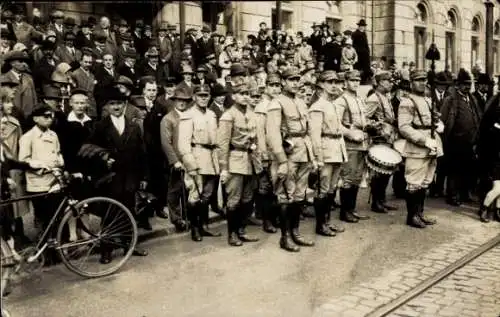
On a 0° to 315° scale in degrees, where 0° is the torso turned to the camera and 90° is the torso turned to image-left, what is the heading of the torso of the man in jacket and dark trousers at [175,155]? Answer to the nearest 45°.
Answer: approximately 315°

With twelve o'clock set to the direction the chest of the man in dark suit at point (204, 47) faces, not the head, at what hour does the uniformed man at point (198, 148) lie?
The uniformed man is roughly at 12 o'clock from the man in dark suit.

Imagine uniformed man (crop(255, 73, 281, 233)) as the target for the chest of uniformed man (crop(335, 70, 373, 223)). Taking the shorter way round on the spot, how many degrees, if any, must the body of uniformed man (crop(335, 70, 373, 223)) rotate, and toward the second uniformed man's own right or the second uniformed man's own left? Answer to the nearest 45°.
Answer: approximately 90° to the second uniformed man's own right

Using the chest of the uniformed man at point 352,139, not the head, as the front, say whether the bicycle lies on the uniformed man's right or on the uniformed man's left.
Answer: on the uniformed man's right

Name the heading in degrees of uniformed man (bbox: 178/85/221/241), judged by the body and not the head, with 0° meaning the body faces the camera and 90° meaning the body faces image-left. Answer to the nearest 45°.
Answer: approximately 315°

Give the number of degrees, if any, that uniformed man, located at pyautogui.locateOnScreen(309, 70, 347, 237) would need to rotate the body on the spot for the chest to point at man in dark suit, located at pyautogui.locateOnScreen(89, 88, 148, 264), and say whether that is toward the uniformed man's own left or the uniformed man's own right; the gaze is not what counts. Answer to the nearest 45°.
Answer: approximately 90° to the uniformed man's own right

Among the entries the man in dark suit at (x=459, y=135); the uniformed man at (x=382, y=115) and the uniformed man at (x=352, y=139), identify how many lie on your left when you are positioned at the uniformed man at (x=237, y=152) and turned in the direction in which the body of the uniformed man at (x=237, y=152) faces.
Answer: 3

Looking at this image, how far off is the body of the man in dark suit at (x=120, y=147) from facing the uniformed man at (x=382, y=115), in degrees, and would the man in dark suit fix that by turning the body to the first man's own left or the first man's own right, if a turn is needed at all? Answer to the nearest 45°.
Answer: approximately 135° to the first man's own left

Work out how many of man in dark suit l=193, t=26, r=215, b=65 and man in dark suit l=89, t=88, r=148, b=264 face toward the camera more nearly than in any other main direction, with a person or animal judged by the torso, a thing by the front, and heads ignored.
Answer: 2

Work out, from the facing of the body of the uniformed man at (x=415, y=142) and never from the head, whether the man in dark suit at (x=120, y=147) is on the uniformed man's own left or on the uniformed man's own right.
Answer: on the uniformed man's own right

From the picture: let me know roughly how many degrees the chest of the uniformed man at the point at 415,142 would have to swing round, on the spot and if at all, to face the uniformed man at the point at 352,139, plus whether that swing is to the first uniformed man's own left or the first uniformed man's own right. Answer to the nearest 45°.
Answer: approximately 135° to the first uniformed man's own right

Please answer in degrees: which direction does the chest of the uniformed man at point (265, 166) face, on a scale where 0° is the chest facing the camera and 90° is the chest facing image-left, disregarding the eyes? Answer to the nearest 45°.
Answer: approximately 315°
